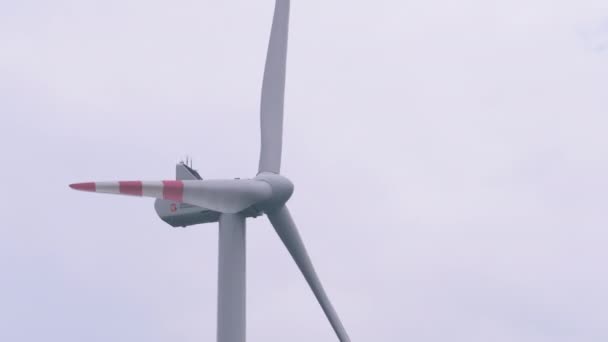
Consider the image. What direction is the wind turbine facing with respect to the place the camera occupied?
facing the viewer and to the right of the viewer
